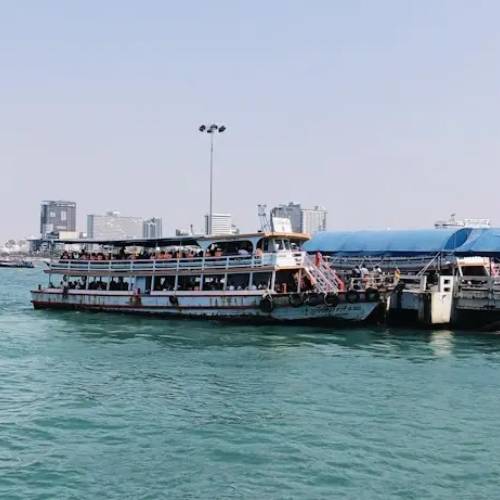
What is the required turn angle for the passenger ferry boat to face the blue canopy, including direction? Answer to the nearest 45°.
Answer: approximately 45° to its left

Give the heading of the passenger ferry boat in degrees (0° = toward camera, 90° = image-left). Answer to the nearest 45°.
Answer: approximately 315°
